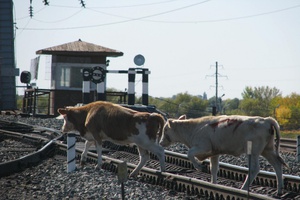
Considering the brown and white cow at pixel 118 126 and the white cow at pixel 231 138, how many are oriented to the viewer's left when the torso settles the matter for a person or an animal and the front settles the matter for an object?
2

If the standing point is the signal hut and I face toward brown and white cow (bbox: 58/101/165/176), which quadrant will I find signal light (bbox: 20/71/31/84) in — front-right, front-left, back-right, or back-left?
back-right

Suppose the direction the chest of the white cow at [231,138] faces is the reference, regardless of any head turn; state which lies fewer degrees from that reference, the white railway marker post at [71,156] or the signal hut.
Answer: the white railway marker post

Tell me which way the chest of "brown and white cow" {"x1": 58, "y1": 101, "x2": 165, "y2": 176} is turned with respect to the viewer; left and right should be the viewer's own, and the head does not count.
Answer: facing to the left of the viewer

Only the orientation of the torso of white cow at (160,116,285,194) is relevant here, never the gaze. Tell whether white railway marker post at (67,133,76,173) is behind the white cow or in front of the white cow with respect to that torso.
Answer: in front

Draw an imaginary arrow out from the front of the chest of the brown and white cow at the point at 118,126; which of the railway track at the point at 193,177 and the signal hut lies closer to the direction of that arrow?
the signal hut

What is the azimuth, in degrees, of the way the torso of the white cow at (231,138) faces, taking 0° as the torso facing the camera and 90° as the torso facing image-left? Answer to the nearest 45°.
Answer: approximately 90°

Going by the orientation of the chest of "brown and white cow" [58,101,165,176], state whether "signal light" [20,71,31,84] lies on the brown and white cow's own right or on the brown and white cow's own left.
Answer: on the brown and white cow's own right
